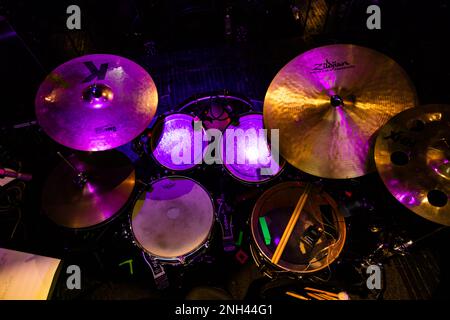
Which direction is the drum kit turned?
away from the camera

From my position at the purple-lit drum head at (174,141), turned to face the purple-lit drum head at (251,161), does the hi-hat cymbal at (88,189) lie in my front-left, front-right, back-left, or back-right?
back-right

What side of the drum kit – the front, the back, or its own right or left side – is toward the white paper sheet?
left
